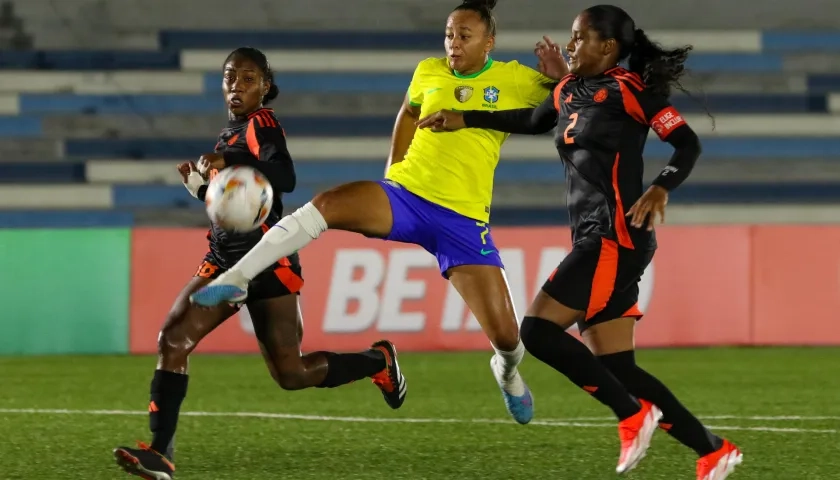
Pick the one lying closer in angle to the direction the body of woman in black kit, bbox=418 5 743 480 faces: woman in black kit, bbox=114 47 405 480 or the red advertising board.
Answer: the woman in black kit

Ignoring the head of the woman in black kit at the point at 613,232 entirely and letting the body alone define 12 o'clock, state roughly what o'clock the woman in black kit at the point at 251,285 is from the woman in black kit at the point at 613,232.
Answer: the woman in black kit at the point at 251,285 is roughly at 2 o'clock from the woman in black kit at the point at 613,232.

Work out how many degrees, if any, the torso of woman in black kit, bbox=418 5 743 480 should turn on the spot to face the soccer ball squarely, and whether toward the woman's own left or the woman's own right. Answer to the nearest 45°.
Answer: approximately 45° to the woman's own right

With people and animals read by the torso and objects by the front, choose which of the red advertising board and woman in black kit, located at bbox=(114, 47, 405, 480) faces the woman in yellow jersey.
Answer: the red advertising board

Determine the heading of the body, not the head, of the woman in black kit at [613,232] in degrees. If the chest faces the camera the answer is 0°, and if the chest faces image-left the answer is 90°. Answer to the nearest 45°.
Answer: approximately 45°

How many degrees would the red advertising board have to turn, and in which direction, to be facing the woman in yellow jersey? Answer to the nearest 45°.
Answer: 0° — it already faces them

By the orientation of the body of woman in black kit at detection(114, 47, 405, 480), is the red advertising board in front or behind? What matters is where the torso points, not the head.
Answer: behind

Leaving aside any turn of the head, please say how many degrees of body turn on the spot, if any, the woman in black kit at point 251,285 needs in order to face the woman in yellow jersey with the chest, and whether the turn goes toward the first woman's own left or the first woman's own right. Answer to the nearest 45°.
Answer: approximately 135° to the first woman's own left

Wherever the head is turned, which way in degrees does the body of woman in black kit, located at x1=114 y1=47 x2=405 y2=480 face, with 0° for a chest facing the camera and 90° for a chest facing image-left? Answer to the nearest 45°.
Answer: approximately 45°
